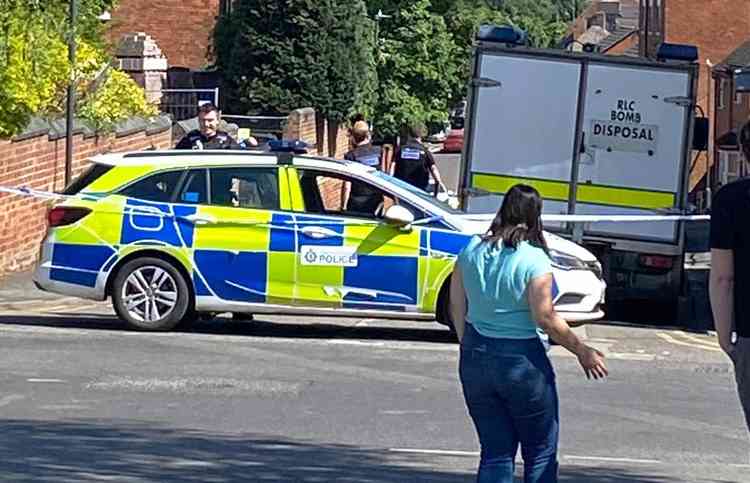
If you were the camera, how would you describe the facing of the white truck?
facing away from the viewer

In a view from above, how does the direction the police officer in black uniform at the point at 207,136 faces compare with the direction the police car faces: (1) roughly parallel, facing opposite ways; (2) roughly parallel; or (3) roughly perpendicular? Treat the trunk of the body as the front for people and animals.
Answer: roughly perpendicular

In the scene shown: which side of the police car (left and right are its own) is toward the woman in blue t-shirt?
right

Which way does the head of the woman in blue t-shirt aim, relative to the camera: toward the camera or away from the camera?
away from the camera

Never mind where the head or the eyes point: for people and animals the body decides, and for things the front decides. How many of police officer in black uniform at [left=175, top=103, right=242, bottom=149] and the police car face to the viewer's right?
1

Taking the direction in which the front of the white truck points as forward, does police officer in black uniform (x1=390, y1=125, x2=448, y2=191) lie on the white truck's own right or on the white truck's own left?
on the white truck's own left

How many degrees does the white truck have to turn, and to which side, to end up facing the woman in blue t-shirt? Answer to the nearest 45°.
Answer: approximately 180°

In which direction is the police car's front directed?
to the viewer's right

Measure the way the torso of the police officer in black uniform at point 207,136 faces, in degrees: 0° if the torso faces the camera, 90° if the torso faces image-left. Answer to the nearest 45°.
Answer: approximately 0°

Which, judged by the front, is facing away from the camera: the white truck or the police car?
the white truck

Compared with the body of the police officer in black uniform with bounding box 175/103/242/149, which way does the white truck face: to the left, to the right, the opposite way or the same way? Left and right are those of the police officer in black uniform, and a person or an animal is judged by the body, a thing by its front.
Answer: the opposite way

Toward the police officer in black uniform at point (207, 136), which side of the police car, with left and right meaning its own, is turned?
left

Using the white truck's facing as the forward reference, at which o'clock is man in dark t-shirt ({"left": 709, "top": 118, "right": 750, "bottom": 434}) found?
The man in dark t-shirt is roughly at 6 o'clock from the white truck.
